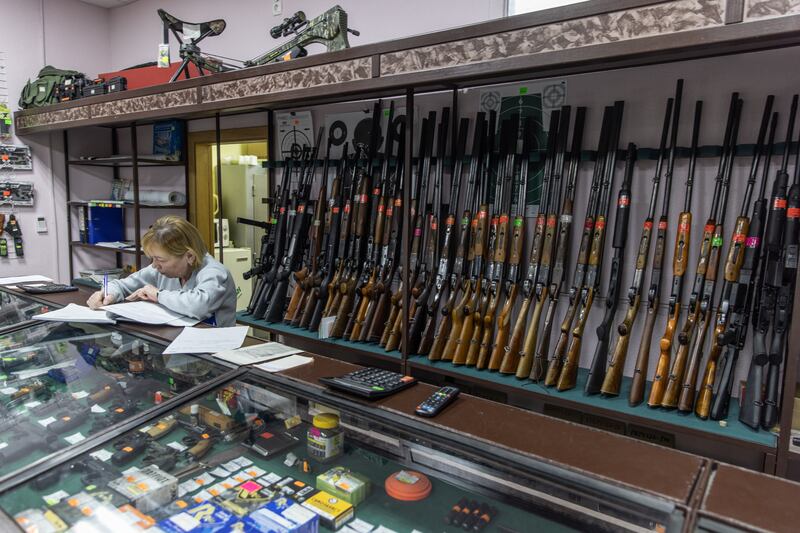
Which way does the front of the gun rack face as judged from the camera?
facing the viewer and to the left of the viewer

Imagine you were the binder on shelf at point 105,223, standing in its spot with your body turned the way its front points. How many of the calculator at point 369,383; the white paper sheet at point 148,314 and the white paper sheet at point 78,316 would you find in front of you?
3

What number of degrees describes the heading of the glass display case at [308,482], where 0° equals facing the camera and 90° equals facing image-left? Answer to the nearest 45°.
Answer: approximately 45°

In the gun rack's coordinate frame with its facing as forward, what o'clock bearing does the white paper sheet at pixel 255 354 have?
The white paper sheet is roughly at 12 o'clock from the gun rack.

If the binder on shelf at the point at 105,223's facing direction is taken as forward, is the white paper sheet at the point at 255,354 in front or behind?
in front

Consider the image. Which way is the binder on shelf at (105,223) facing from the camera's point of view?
toward the camera

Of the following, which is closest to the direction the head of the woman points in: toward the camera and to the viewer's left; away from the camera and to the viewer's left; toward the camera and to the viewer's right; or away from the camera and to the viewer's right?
toward the camera and to the viewer's left

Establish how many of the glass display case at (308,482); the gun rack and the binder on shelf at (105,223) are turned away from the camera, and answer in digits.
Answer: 0

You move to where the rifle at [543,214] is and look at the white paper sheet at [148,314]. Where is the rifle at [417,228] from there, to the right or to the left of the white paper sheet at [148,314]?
right

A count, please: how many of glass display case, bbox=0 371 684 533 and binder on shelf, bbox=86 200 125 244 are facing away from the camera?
0

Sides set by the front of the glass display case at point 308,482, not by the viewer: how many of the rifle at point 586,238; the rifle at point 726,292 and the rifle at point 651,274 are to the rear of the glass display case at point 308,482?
3

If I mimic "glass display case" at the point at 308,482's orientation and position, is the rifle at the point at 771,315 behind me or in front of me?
behind

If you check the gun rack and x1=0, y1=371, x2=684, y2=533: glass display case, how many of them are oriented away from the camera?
0

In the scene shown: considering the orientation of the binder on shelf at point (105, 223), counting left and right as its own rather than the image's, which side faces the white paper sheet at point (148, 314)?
front

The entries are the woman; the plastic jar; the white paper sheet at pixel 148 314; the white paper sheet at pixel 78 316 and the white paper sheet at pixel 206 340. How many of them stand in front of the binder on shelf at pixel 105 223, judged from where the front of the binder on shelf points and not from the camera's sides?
5

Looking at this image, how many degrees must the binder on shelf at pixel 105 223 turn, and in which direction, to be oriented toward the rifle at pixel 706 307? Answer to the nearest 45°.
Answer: approximately 45° to its left

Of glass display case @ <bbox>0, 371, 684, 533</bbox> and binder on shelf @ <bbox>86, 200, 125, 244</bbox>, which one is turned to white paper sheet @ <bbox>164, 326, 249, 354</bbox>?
the binder on shelf

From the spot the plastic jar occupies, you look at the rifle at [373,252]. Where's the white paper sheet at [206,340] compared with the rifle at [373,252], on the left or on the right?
left
